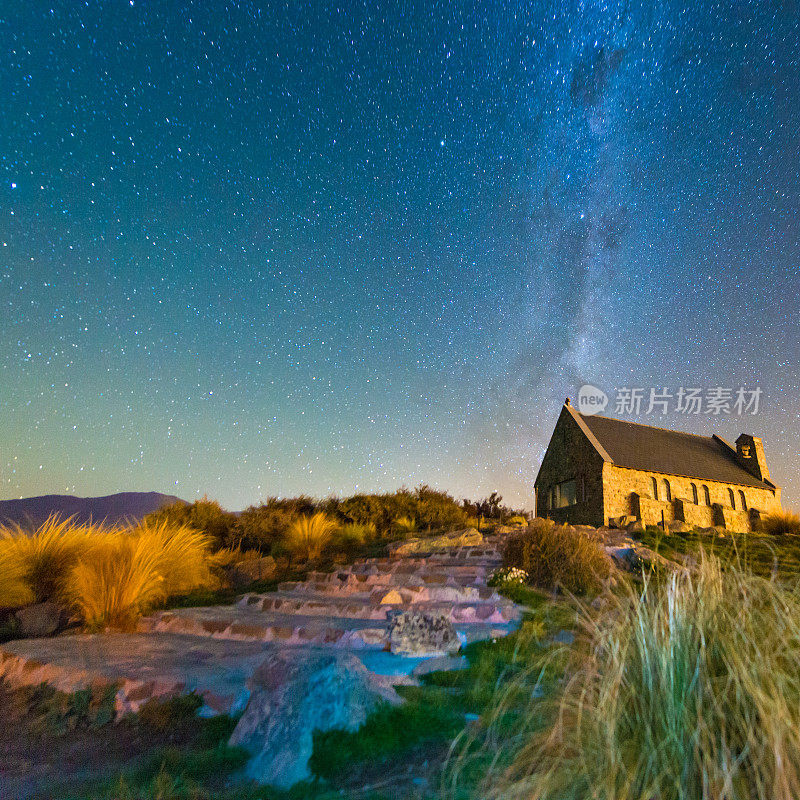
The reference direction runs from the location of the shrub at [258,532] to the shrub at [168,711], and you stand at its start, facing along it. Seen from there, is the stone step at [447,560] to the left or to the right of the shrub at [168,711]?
left

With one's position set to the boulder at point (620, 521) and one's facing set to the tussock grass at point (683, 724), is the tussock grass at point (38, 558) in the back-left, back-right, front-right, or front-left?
front-right
